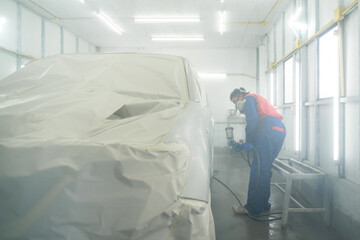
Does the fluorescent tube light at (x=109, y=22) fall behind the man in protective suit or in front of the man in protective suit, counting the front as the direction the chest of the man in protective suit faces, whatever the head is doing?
in front

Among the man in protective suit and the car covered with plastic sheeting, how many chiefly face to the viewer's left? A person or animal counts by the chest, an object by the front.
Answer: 1

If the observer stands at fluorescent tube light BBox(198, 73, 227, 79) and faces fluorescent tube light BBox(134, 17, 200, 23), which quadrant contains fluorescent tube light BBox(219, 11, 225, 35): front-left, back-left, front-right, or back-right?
front-left

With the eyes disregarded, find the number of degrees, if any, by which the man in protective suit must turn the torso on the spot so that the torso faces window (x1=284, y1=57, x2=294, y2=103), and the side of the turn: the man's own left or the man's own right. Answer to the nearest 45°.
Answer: approximately 90° to the man's own right

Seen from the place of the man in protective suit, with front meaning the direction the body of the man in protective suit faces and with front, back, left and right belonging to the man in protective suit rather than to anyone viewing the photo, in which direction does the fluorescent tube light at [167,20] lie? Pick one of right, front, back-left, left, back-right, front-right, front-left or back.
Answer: front-right

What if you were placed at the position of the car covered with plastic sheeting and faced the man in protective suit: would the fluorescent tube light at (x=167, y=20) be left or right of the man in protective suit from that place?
left

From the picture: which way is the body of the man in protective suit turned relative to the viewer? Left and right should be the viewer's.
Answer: facing to the left of the viewer

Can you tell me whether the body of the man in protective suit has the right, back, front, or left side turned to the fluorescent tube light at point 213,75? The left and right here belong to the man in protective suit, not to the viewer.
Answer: right
